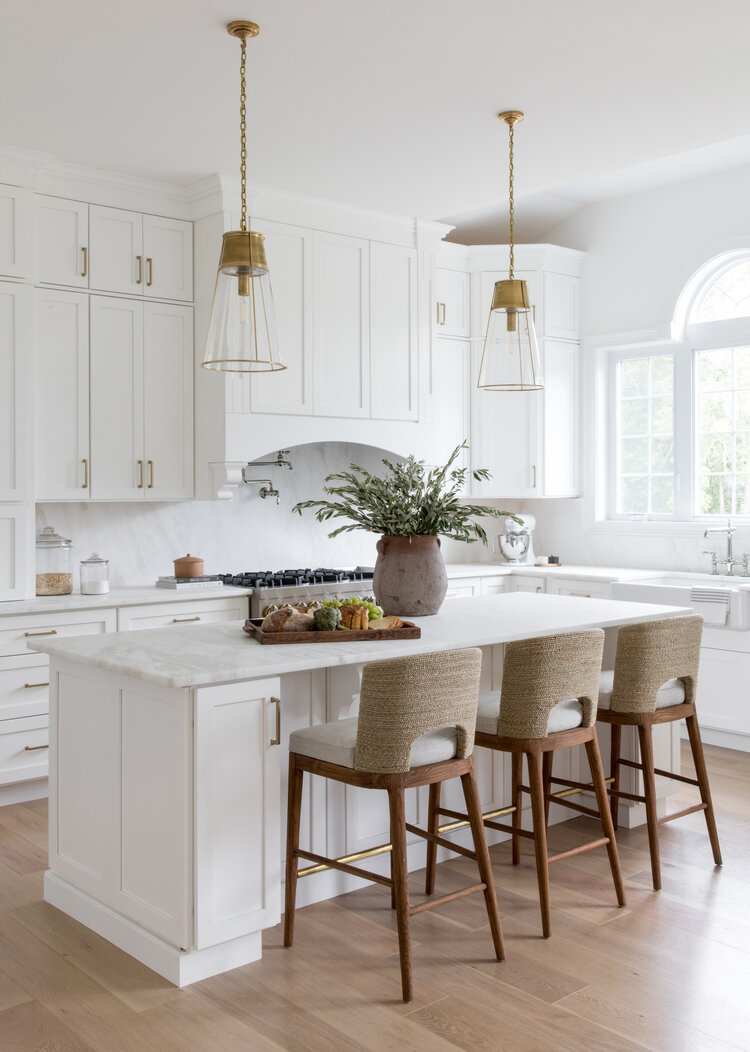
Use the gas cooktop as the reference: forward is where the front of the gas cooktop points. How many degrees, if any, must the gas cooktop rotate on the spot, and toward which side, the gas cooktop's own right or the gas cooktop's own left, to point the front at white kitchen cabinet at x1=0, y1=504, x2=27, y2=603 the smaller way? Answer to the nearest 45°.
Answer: approximately 90° to the gas cooktop's own right

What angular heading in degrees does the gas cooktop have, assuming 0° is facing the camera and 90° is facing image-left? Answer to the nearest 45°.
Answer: approximately 315°

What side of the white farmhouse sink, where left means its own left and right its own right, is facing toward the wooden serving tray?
front

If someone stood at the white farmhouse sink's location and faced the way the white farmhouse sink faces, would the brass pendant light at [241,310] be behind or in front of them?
in front

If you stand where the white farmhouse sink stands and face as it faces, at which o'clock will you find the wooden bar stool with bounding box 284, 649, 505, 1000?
The wooden bar stool is roughly at 11 o'clock from the white farmhouse sink.

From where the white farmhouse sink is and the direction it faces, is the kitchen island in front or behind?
in front

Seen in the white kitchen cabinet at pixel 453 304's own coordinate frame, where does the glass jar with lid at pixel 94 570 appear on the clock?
The glass jar with lid is roughly at 3 o'clock from the white kitchen cabinet.

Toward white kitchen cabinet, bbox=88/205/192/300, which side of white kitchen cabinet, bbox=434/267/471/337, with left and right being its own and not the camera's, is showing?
right

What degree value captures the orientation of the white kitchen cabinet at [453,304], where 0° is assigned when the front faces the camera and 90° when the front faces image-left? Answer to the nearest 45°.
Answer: approximately 315°

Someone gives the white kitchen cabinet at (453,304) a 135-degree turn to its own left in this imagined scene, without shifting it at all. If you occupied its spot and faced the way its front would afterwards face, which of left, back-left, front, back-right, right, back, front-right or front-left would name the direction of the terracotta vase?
back

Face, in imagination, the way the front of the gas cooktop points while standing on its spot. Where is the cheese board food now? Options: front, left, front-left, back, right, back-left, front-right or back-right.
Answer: front-right

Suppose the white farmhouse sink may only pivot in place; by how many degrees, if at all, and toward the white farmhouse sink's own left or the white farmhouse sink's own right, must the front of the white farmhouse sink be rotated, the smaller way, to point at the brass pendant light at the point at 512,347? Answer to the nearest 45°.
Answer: approximately 45° to the white farmhouse sink's own left

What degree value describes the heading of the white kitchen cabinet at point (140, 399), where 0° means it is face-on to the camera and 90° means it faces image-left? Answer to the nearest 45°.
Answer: approximately 0°

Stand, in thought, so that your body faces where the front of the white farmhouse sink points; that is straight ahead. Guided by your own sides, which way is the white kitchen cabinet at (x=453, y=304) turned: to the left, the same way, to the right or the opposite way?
to the left

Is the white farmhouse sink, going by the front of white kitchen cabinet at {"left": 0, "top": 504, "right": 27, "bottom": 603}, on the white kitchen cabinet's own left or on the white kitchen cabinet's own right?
on the white kitchen cabinet's own left
